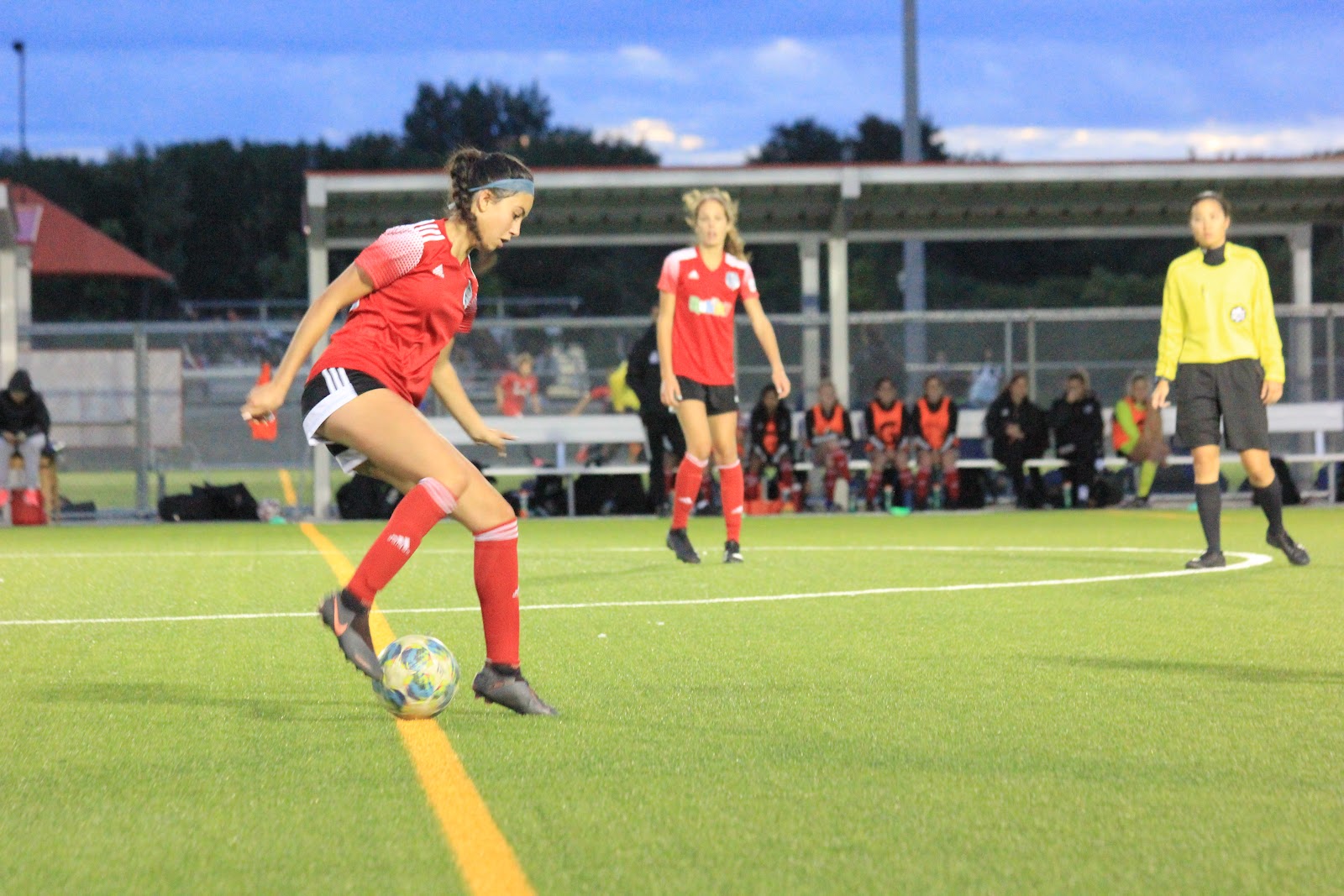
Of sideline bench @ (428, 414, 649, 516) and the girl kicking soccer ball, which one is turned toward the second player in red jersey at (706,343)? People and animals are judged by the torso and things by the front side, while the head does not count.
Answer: the sideline bench

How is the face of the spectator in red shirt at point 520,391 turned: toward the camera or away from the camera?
toward the camera

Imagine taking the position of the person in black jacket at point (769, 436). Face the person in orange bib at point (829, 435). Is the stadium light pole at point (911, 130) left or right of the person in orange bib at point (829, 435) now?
left

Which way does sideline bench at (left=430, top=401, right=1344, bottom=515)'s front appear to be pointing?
toward the camera

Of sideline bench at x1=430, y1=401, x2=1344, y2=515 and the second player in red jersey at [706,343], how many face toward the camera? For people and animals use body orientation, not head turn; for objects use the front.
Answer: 2

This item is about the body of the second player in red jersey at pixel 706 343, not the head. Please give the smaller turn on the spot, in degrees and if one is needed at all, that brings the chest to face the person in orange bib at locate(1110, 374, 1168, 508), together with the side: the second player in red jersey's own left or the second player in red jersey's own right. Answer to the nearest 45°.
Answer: approximately 135° to the second player in red jersey's own left

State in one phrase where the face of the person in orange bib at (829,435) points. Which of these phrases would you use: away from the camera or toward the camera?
toward the camera

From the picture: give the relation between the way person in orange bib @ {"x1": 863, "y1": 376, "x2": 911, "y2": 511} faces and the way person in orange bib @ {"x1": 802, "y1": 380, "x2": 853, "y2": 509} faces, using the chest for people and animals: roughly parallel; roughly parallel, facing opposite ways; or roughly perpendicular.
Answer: roughly parallel

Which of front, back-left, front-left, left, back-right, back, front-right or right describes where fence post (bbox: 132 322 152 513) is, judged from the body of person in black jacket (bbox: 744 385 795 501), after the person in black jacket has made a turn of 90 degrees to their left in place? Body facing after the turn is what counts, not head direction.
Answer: back

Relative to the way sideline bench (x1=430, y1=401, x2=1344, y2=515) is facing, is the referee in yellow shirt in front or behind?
in front

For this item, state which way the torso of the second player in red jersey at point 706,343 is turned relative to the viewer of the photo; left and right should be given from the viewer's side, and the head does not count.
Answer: facing the viewer

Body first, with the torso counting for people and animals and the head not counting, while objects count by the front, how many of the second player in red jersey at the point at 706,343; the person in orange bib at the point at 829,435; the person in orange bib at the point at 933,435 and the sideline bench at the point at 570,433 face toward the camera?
4

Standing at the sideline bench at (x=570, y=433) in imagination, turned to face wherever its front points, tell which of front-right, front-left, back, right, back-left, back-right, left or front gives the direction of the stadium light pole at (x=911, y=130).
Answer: back-left

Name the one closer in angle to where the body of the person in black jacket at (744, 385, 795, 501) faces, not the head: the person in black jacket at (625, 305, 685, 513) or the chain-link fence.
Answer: the person in black jacket

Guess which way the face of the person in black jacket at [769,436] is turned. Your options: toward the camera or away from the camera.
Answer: toward the camera
